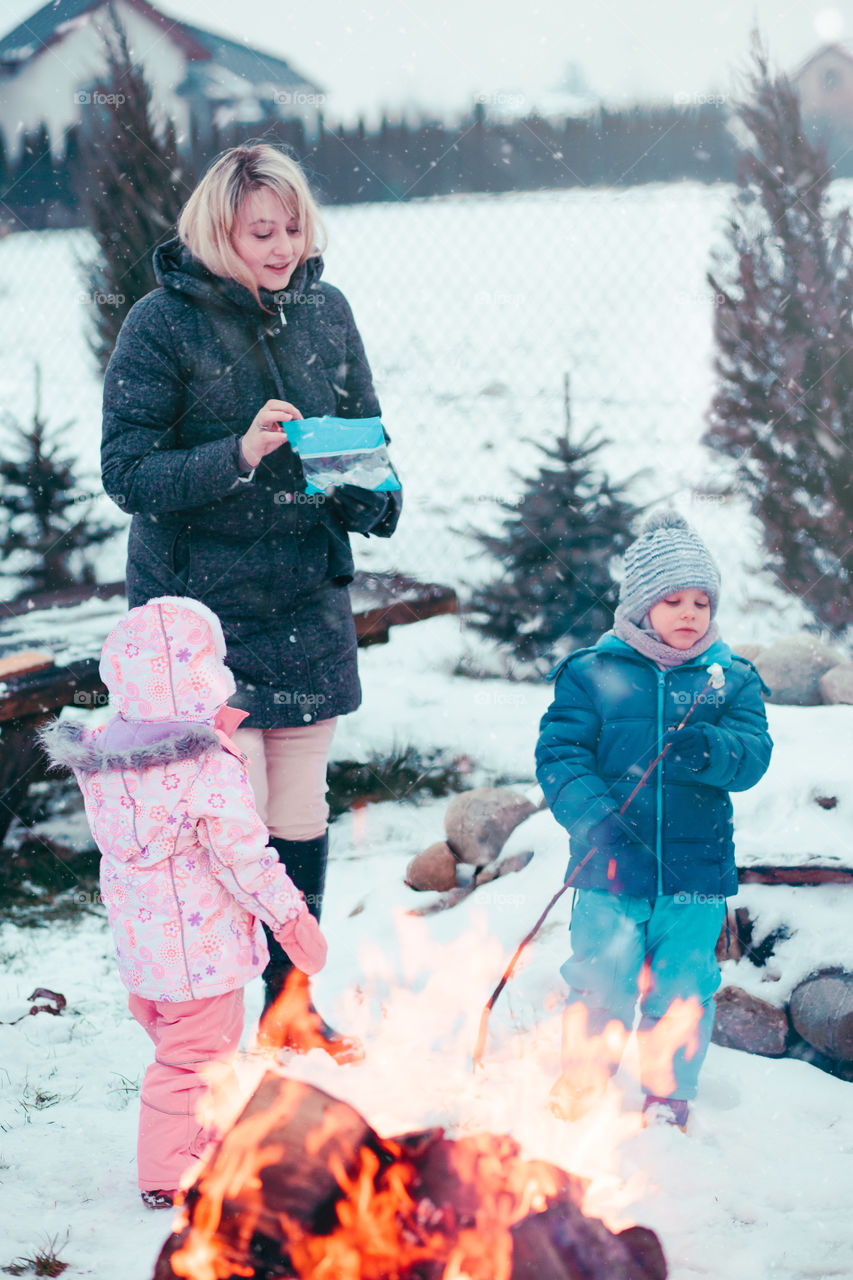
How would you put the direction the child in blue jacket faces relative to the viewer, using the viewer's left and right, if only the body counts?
facing the viewer

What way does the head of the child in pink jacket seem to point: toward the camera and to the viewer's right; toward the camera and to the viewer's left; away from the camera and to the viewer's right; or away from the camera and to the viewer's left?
away from the camera and to the viewer's right

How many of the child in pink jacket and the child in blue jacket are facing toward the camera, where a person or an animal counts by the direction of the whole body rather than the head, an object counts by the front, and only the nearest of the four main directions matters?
1

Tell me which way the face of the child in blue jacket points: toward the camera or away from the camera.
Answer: toward the camera

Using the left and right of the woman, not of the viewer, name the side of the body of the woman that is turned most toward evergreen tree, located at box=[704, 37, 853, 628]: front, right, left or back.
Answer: left

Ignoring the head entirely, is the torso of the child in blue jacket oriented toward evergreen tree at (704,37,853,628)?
no

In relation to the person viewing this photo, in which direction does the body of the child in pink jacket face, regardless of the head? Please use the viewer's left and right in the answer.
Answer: facing away from the viewer and to the right of the viewer

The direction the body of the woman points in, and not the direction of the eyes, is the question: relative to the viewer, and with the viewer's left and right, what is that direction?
facing the viewer and to the right of the viewer

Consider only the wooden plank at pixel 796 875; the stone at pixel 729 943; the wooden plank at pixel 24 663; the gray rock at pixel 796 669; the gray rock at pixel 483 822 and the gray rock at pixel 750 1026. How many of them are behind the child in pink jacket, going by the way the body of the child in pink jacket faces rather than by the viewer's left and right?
0

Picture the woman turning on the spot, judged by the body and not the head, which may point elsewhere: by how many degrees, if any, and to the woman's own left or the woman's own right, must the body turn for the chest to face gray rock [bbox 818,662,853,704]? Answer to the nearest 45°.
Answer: approximately 90° to the woman's own left

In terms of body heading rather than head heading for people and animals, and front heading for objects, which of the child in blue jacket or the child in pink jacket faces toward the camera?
the child in blue jacket
